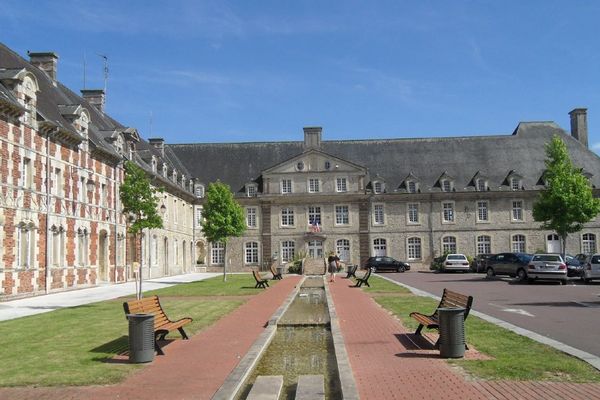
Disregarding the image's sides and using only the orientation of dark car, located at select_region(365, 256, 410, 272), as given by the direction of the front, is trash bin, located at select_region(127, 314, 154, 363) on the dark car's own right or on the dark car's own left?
on the dark car's own right

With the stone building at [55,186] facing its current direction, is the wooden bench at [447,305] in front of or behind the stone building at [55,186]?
in front

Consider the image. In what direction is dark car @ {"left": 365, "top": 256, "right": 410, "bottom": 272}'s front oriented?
to the viewer's right
